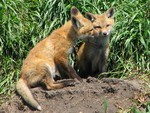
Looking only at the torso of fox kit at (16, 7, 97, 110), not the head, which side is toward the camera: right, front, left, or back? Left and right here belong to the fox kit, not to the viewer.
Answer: right
